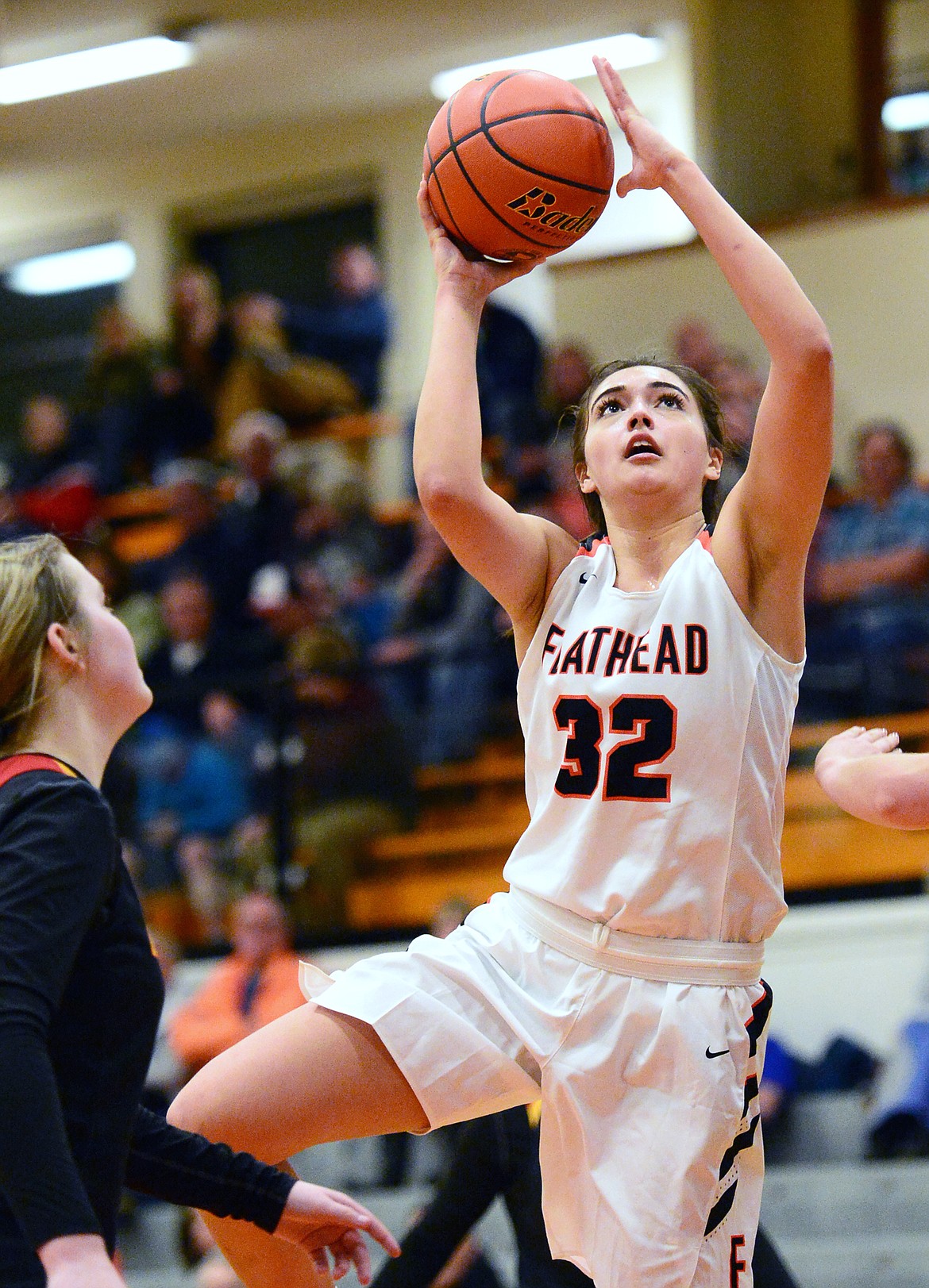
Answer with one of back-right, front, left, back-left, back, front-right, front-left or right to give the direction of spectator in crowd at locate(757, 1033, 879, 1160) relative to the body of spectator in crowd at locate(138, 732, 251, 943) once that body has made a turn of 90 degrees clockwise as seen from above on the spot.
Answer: back

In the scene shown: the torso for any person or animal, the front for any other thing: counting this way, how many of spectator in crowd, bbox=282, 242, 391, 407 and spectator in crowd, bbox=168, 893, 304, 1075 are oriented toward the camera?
2

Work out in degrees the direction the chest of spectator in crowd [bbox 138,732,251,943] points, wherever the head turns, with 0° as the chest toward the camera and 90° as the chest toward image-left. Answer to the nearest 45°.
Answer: approximately 45°

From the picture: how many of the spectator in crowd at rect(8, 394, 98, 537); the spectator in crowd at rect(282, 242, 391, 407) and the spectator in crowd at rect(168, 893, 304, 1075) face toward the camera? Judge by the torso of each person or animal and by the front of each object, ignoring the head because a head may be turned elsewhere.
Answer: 3

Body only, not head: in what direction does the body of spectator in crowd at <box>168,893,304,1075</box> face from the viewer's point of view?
toward the camera

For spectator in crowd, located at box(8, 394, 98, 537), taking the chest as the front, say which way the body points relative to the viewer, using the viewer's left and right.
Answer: facing the viewer
